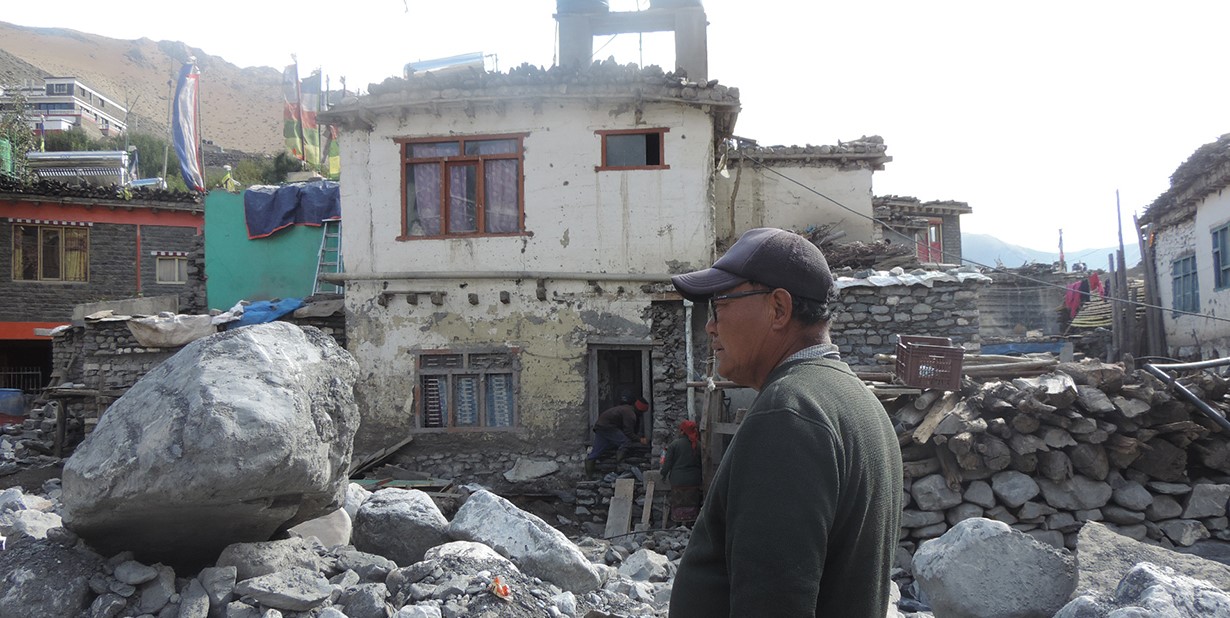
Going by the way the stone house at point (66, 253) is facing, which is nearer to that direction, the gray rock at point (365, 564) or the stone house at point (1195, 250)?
the gray rock

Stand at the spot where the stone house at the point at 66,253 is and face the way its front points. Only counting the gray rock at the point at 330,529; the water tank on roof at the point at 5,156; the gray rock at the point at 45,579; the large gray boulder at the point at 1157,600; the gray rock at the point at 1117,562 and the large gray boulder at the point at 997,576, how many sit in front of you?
5

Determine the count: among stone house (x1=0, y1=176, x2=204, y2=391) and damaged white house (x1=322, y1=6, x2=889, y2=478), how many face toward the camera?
2

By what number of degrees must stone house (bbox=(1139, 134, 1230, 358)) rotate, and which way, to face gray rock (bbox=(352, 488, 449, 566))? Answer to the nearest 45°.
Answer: approximately 45° to its left

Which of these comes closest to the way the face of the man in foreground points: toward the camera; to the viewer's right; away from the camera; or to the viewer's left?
to the viewer's left

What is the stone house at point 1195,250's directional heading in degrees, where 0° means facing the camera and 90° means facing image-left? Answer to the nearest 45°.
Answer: approximately 45°

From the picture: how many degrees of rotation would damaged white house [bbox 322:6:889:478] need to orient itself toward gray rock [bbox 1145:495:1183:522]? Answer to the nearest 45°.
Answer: approximately 45° to its left

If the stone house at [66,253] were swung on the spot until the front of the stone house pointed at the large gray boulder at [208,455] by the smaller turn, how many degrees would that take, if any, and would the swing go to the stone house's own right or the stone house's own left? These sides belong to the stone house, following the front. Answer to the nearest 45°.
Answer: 0° — it already faces it

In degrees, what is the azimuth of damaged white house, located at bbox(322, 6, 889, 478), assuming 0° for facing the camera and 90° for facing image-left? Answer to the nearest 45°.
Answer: approximately 0°

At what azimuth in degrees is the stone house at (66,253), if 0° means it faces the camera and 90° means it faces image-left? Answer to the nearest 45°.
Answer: approximately 0°
